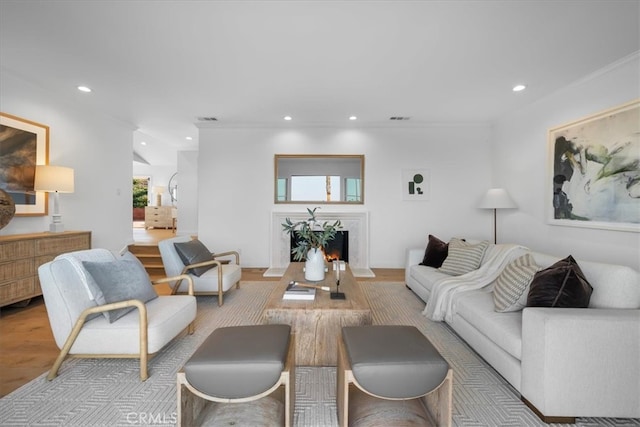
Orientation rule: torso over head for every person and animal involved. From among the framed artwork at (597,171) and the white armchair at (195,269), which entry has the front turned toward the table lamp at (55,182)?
the framed artwork

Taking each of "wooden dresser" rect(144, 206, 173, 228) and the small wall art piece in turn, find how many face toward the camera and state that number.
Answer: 2

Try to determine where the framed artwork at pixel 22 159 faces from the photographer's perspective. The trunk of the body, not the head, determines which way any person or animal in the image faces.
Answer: facing the viewer and to the right of the viewer

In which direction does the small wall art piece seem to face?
toward the camera

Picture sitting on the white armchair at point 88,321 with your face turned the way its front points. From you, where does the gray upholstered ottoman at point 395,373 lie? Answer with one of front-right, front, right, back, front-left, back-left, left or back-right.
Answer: front

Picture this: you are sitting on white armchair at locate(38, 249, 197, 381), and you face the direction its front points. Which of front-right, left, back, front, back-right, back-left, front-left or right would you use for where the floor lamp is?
front-left

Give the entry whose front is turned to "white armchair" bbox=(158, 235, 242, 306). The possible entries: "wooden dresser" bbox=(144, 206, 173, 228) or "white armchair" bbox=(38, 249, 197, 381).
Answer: the wooden dresser

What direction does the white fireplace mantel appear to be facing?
toward the camera

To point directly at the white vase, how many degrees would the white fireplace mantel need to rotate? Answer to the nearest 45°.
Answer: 0° — it already faces it

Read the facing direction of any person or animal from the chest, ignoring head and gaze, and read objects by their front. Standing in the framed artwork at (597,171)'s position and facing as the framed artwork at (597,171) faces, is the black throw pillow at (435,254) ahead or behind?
ahead

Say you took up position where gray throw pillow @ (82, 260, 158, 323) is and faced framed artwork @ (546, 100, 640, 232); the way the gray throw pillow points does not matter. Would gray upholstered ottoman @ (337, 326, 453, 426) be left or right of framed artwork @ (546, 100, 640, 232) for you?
right

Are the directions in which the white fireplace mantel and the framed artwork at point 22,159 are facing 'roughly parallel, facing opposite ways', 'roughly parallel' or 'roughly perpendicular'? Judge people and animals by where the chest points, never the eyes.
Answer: roughly perpendicular

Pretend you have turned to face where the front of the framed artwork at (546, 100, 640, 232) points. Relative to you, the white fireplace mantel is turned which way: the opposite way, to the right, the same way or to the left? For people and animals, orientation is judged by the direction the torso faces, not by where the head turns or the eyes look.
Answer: to the left

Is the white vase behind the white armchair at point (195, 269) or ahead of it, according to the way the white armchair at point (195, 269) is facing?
ahead

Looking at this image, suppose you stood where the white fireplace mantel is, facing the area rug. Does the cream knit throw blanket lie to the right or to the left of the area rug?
left

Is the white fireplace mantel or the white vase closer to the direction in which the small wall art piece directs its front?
the white vase

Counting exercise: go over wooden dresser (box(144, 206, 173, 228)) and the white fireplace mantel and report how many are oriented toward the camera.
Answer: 2

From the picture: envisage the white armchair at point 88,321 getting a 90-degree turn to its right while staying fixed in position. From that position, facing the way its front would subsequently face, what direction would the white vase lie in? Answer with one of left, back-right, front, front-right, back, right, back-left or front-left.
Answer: back-left

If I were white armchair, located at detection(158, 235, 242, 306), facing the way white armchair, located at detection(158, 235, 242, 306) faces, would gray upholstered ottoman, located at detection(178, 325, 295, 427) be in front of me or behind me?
in front

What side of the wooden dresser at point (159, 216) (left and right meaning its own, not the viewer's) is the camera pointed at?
front

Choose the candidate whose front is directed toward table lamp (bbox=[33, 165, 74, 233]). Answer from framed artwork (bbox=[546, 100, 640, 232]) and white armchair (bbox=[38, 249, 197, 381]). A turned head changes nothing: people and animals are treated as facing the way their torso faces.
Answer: the framed artwork

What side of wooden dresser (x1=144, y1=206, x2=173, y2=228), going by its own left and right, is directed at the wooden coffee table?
front
